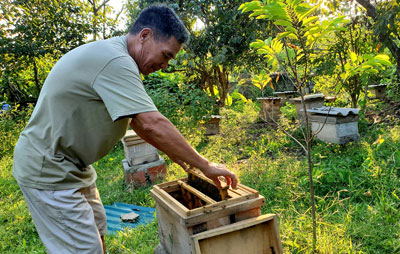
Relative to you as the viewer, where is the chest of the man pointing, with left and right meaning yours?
facing to the right of the viewer
